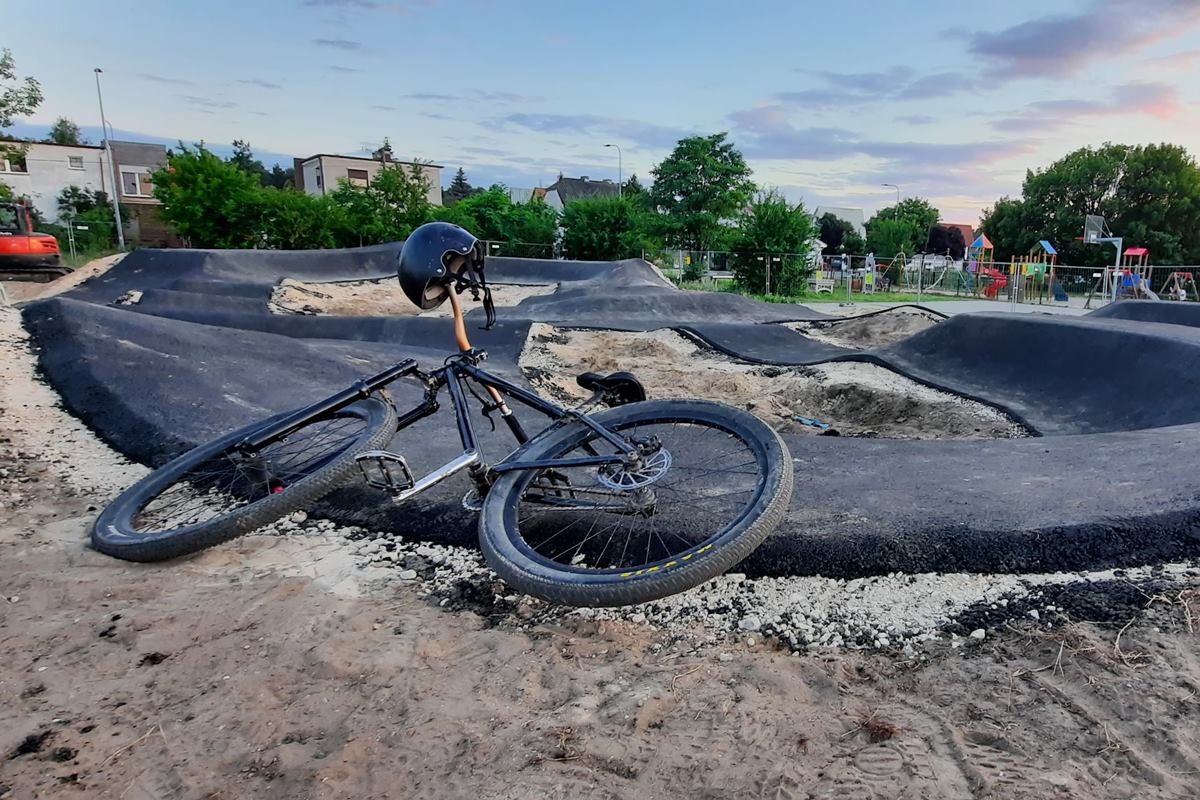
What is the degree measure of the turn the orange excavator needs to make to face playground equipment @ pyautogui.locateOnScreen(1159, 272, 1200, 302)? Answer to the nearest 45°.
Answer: approximately 135° to its left

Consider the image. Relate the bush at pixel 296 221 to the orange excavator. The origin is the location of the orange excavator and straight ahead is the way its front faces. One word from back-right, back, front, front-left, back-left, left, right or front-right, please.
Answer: back

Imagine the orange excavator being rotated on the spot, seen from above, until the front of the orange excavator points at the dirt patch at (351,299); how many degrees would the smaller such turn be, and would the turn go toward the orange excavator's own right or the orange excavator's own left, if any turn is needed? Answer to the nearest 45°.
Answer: approximately 135° to the orange excavator's own left

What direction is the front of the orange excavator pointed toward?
to the viewer's left

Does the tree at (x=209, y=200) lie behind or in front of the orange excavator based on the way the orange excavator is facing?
behind

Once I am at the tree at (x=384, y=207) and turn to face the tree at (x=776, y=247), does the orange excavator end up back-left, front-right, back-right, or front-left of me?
back-right

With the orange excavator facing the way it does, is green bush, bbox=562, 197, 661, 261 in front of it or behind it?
behind

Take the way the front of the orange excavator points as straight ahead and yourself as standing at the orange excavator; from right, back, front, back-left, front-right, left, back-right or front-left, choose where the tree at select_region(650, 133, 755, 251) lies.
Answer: back

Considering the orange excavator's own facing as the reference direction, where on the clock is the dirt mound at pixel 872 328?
The dirt mound is roughly at 8 o'clock from the orange excavator.

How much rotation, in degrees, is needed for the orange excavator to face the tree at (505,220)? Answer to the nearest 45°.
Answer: approximately 180°
